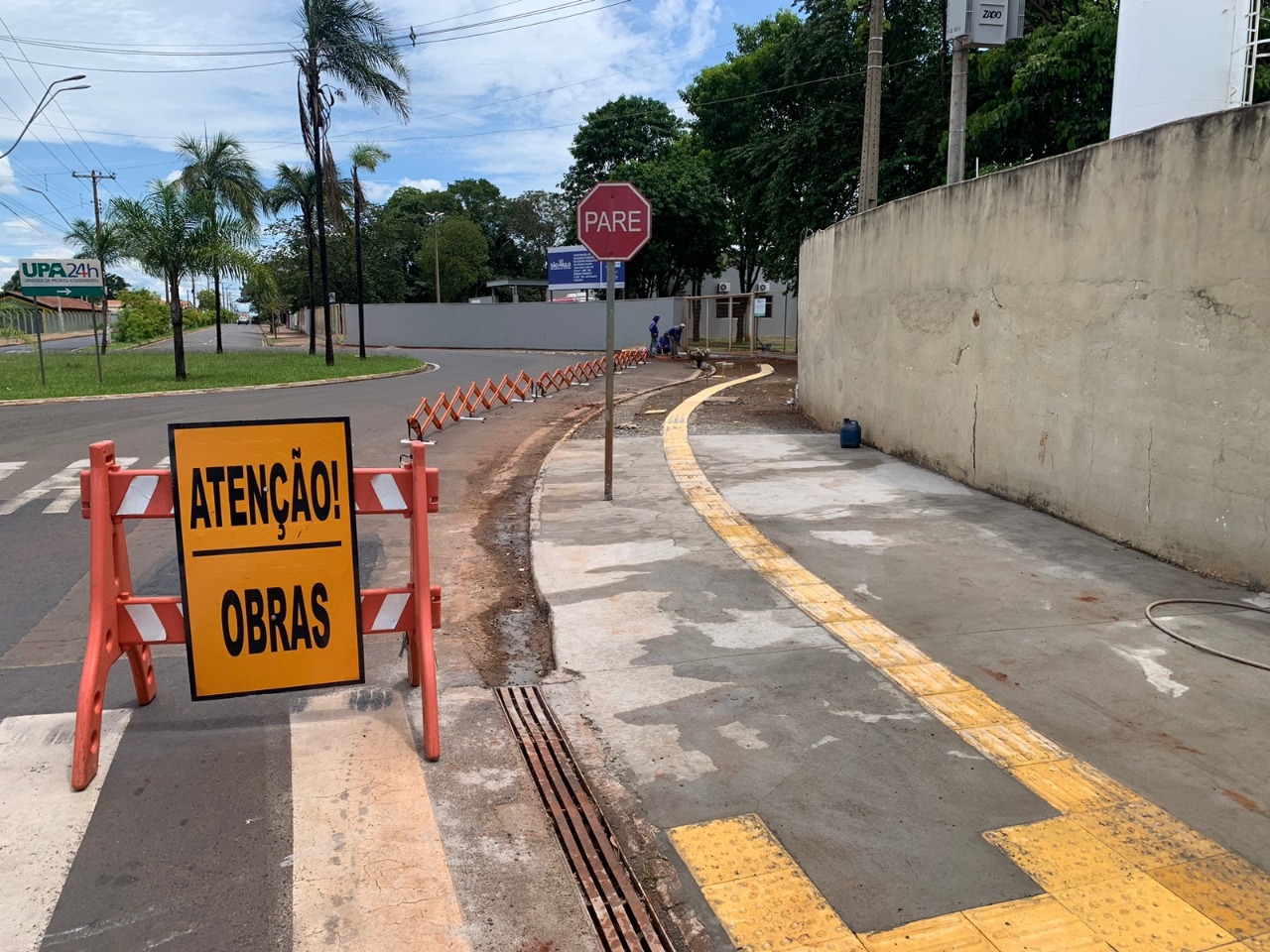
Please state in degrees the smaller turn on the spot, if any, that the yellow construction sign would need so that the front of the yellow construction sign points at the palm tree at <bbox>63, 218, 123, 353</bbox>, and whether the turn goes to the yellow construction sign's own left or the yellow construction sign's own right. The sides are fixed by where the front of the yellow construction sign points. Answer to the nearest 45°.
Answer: approximately 180°

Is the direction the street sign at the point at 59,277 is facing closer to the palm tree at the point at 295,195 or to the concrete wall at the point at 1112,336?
the concrete wall

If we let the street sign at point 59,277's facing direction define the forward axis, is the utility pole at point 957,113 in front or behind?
in front

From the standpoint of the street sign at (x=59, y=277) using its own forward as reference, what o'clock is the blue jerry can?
The blue jerry can is roughly at 11 o'clock from the street sign.

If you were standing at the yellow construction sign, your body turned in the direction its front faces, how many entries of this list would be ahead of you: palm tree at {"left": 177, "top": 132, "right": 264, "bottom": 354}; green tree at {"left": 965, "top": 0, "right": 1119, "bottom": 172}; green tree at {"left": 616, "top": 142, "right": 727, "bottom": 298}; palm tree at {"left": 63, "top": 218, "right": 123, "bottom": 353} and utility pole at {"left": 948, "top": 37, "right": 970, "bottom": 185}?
0

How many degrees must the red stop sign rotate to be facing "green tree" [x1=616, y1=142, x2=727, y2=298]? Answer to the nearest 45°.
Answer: approximately 180°

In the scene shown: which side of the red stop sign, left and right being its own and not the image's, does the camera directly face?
front

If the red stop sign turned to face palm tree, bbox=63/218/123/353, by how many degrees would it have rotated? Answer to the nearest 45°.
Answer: approximately 135° to its right

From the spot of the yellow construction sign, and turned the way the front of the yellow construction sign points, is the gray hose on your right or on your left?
on your left

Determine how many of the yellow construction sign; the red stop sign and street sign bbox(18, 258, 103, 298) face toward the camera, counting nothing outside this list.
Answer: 3

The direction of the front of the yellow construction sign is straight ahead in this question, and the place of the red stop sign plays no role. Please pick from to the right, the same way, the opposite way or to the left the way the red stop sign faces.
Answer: the same way

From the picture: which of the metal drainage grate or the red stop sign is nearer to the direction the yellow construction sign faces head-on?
the metal drainage grate

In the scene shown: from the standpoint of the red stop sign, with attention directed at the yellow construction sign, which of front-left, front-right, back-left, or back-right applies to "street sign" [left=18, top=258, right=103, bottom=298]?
back-right

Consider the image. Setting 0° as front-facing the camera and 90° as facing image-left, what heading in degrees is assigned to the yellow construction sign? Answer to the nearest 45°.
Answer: approximately 0°

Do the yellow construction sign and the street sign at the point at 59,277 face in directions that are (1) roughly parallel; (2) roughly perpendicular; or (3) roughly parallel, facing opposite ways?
roughly parallel

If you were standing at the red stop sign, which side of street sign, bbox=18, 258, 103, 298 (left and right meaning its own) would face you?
front

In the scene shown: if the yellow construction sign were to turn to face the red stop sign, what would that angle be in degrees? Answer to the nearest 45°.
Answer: approximately 135° to its left

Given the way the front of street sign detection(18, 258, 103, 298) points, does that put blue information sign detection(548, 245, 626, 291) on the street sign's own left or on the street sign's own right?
on the street sign's own left

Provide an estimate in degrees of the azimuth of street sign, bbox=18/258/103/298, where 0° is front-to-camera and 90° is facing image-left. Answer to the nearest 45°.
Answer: approximately 0°

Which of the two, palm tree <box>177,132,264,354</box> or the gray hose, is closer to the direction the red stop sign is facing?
the gray hose

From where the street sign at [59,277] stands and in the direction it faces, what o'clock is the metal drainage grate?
The metal drainage grate is roughly at 12 o'clock from the street sign.
